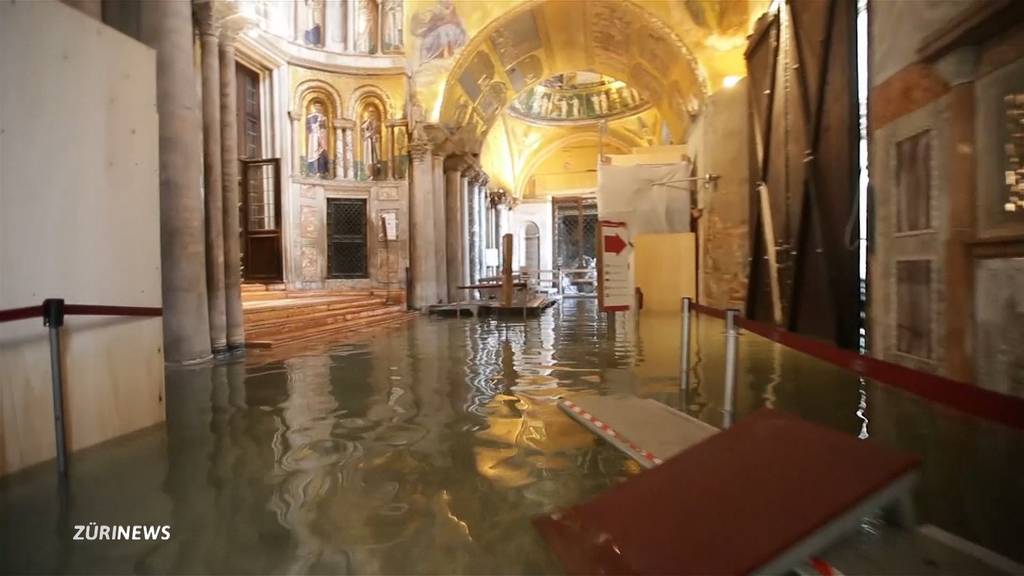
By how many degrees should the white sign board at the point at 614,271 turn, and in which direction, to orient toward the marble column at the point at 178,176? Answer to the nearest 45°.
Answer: approximately 45° to its right

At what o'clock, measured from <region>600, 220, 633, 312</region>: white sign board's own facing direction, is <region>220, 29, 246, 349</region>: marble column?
The marble column is roughly at 3 o'clock from the white sign board.

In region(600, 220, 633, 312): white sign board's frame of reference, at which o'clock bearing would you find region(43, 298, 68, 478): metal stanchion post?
The metal stanchion post is roughly at 1 o'clock from the white sign board.

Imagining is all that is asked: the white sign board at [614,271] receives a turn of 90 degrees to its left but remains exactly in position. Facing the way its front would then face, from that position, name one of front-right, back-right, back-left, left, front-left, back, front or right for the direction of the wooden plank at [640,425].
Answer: right

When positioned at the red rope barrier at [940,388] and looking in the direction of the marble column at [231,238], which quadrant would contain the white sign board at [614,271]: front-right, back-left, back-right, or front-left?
front-right

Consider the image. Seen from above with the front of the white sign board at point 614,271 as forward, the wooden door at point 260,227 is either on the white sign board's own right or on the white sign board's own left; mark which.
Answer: on the white sign board's own right

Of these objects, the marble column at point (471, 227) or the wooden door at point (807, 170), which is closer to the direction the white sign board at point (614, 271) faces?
the wooden door

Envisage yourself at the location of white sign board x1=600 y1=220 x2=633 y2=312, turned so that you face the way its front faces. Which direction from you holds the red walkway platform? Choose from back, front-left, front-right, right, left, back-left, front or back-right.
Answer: front

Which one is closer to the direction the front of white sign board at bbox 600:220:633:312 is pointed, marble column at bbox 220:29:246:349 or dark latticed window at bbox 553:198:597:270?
the marble column

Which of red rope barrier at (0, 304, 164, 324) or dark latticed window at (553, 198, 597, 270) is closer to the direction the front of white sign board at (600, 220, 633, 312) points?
the red rope barrier

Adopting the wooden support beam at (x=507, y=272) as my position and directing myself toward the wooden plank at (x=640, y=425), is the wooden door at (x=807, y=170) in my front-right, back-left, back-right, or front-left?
front-left

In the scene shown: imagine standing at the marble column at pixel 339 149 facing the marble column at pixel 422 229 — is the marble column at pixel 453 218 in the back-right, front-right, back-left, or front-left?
front-left

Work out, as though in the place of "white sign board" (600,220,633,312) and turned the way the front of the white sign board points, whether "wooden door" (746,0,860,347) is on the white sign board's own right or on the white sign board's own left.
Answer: on the white sign board's own left

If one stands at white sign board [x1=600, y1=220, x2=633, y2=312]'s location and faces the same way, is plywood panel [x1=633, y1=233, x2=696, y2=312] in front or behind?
behind

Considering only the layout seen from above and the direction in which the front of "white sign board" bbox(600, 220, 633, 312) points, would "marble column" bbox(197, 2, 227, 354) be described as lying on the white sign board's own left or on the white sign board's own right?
on the white sign board's own right

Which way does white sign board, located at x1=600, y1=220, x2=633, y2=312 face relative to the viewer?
toward the camera
